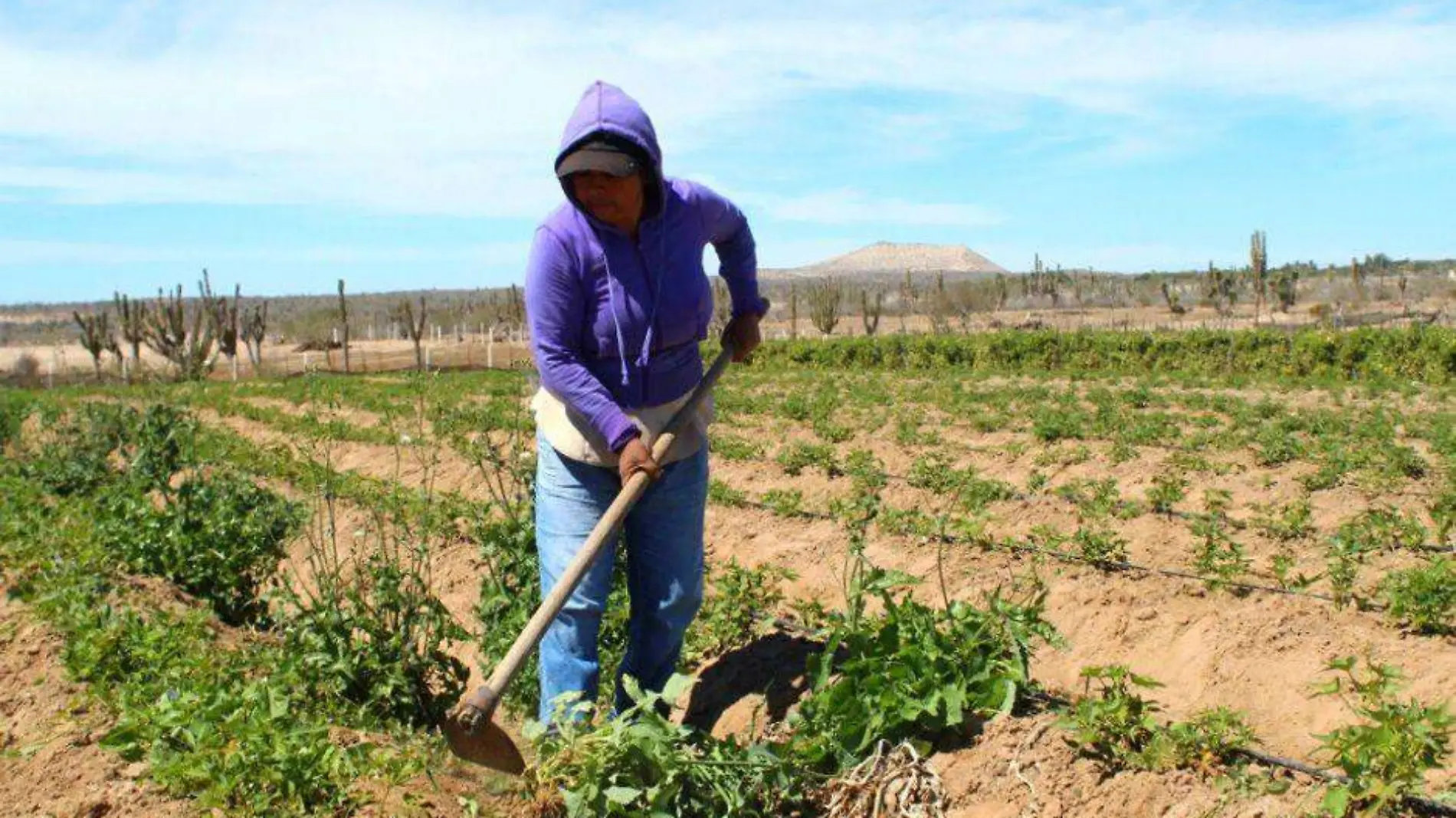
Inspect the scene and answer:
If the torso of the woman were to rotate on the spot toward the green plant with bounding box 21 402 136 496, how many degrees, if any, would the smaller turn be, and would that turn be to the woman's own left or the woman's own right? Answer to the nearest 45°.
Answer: approximately 135° to the woman's own right

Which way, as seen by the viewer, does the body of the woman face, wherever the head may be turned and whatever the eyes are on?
toward the camera

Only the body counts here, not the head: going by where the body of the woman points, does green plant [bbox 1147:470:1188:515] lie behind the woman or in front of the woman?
behind

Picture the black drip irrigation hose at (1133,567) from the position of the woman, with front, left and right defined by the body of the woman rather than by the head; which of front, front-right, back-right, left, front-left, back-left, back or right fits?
back-left

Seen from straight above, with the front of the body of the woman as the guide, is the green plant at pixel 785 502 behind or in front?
behind

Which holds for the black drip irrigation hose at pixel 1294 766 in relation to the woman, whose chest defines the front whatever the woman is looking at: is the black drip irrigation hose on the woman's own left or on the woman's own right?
on the woman's own left

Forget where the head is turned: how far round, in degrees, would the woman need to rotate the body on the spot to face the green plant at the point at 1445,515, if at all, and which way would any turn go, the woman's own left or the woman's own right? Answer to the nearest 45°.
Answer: approximately 135° to the woman's own left

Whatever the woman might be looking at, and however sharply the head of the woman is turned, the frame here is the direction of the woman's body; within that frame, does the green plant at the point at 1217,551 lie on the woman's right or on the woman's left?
on the woman's left

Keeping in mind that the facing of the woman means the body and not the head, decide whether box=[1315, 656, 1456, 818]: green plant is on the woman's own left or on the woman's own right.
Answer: on the woman's own left

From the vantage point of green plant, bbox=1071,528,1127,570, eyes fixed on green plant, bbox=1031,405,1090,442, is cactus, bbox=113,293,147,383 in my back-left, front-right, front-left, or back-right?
front-left

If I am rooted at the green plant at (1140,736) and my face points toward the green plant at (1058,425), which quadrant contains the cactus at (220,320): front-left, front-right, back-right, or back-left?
front-left

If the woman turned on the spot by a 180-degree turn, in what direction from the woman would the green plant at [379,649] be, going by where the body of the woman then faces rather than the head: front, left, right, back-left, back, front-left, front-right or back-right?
front-left
